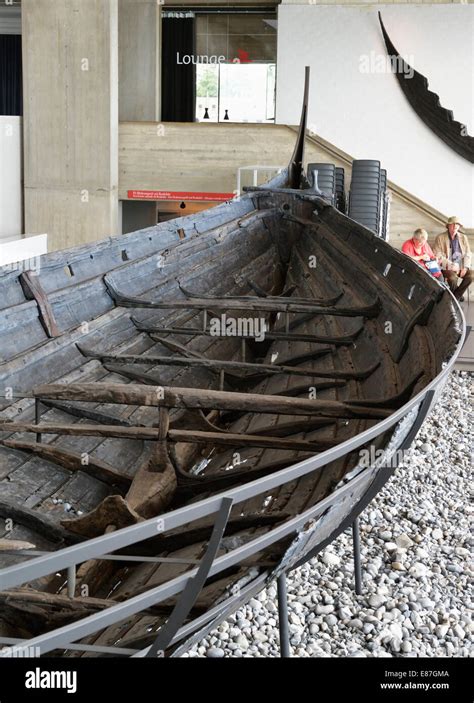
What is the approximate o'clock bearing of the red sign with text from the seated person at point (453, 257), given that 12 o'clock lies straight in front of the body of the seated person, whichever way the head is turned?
The red sign with text is roughly at 4 o'clock from the seated person.

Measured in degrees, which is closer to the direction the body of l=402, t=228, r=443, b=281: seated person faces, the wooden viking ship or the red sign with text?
the wooden viking ship

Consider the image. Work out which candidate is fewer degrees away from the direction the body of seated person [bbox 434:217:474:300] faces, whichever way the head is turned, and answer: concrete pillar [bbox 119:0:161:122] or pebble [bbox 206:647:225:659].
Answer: the pebble

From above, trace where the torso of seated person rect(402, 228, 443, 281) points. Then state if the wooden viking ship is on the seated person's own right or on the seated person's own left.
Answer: on the seated person's own right

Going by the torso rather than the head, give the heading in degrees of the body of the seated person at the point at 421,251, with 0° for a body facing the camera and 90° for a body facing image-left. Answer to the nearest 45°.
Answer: approximately 315°

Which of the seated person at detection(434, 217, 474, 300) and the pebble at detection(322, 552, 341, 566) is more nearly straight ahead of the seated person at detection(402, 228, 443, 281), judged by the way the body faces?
the pebble

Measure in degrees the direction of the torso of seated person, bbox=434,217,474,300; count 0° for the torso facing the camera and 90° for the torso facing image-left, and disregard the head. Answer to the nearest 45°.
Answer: approximately 0°
